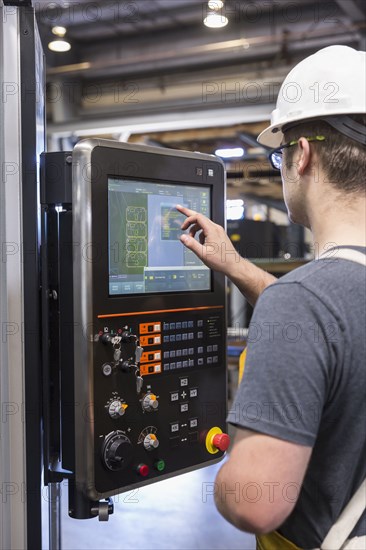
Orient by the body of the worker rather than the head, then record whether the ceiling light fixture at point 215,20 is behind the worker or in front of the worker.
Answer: in front

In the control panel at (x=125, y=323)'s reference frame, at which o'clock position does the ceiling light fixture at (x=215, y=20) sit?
The ceiling light fixture is roughly at 8 o'clock from the control panel.

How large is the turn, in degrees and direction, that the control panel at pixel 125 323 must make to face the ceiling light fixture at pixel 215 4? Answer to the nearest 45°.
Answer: approximately 135° to its left

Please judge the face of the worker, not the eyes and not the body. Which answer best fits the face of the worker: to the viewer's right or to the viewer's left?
to the viewer's left

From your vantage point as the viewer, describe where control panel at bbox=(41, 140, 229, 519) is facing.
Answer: facing the viewer and to the right of the viewer

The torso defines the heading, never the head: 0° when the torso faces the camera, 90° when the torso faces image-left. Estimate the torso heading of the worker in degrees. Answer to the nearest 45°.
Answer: approximately 135°

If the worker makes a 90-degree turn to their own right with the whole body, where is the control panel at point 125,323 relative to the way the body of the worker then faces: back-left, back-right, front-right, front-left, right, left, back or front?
left

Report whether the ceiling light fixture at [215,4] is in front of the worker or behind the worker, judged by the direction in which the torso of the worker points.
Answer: in front
